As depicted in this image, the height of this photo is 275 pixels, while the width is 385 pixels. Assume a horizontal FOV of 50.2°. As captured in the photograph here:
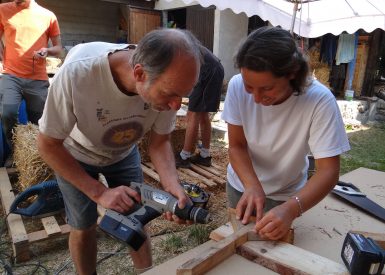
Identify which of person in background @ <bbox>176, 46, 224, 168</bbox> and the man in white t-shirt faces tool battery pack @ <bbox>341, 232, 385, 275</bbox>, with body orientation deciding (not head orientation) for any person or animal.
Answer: the man in white t-shirt

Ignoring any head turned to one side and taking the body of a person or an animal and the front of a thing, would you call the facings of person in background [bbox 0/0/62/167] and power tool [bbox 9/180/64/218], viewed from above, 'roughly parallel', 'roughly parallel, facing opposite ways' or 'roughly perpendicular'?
roughly perpendicular

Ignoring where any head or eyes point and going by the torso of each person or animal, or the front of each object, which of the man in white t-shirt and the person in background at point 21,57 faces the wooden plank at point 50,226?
the person in background
